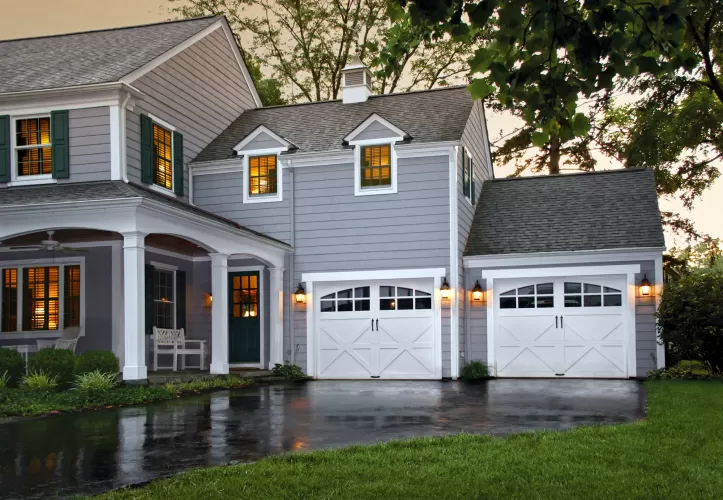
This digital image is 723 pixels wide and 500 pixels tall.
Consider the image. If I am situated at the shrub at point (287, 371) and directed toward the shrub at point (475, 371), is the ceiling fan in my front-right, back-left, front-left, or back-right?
back-right

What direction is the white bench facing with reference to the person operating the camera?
facing the viewer and to the right of the viewer

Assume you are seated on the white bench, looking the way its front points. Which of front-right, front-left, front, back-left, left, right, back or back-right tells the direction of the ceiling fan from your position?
right

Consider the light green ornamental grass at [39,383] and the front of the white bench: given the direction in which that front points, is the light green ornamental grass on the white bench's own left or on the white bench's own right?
on the white bench's own right

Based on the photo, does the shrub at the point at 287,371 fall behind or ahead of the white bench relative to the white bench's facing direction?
ahead

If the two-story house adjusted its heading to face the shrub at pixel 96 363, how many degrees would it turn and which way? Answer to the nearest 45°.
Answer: approximately 45° to its right

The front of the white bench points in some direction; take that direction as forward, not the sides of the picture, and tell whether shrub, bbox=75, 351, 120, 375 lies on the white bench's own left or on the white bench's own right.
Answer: on the white bench's own right

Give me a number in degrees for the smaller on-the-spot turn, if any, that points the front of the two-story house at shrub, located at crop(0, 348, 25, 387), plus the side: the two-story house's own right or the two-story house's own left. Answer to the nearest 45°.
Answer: approximately 45° to the two-story house's own right

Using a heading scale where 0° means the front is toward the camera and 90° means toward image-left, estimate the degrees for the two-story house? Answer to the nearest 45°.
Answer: approximately 0°

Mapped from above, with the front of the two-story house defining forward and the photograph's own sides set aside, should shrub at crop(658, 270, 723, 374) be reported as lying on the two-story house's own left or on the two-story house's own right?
on the two-story house's own left
